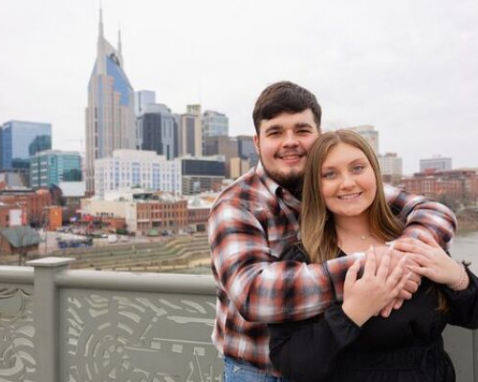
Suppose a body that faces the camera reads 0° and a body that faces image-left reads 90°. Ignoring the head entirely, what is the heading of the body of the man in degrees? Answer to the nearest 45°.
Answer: approximately 315°

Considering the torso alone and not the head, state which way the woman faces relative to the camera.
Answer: toward the camera

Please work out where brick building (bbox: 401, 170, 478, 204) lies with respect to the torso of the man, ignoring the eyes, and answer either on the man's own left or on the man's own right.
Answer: on the man's own left

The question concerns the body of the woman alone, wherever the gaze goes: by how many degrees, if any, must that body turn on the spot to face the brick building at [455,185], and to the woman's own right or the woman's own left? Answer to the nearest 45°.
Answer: approximately 180°

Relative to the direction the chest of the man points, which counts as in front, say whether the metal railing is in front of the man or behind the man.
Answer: behind

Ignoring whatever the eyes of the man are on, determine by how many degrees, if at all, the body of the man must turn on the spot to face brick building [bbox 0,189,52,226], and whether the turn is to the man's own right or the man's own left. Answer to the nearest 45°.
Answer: approximately 180°

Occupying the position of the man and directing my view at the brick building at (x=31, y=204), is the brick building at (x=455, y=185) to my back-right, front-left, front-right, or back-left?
front-right

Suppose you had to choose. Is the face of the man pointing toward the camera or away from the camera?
toward the camera
